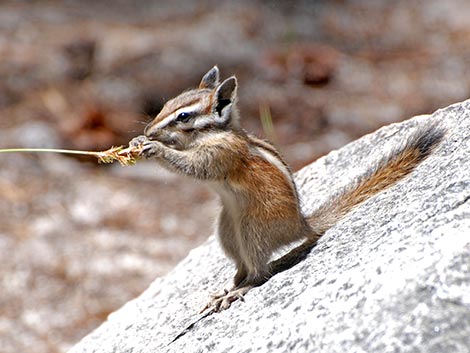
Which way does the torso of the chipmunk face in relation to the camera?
to the viewer's left
